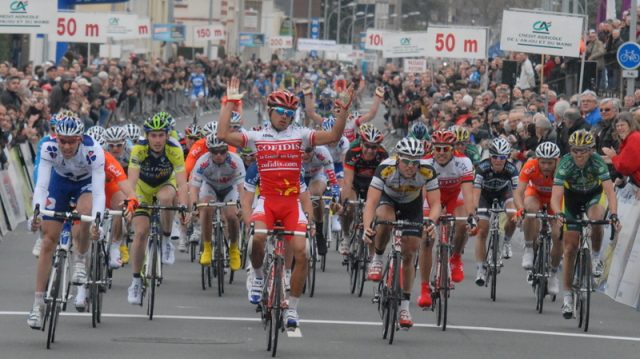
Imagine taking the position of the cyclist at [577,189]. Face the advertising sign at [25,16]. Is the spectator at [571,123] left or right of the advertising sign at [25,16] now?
right

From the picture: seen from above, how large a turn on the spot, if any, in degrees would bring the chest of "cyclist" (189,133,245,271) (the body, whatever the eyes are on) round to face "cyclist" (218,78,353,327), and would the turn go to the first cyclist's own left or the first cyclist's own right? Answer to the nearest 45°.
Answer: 0° — they already face them

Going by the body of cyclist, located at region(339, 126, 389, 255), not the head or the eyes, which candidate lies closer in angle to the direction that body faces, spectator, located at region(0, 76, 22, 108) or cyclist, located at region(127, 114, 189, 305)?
the cyclist

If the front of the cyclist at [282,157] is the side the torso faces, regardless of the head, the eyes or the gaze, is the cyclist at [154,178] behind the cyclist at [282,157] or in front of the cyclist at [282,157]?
behind

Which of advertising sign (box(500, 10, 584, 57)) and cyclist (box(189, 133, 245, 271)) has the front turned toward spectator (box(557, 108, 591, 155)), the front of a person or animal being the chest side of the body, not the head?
the advertising sign

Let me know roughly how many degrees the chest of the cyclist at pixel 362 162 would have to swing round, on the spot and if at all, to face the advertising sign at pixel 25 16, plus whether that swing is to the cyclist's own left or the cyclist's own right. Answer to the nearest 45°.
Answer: approximately 135° to the cyclist's own right

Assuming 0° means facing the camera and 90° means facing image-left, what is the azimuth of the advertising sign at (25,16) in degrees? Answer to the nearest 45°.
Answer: approximately 0°
